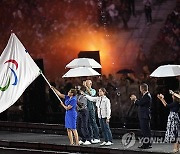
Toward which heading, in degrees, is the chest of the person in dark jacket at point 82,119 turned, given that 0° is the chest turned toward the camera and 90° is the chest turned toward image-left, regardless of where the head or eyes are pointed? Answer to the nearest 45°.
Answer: approximately 45°

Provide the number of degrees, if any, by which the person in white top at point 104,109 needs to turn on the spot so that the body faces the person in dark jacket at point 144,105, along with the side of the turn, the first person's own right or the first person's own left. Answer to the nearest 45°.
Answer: approximately 90° to the first person's own left

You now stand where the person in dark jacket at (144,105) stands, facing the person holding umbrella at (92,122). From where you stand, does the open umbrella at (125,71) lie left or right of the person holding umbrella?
right

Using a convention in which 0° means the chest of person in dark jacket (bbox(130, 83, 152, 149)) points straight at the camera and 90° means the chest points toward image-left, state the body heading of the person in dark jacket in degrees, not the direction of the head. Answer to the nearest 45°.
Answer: approximately 90°

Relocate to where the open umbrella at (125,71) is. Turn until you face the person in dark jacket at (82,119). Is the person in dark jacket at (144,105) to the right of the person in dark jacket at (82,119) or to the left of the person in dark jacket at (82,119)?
left

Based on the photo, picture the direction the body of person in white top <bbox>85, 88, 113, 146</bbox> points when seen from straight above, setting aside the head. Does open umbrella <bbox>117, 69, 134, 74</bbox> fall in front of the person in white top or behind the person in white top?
behind

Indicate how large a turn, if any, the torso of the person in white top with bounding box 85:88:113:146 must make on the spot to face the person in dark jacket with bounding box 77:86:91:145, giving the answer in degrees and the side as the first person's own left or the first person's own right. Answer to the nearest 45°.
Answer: approximately 90° to the first person's own right
